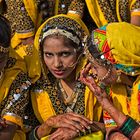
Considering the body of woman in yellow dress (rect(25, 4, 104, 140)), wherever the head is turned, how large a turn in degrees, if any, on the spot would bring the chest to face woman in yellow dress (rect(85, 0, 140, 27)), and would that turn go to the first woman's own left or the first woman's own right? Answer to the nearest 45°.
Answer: approximately 135° to the first woman's own left

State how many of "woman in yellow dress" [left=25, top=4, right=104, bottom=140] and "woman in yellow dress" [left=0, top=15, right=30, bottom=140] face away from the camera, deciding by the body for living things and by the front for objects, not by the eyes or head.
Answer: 0

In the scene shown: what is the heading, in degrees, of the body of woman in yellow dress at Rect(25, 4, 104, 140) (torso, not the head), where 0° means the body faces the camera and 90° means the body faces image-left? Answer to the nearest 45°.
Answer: approximately 0°

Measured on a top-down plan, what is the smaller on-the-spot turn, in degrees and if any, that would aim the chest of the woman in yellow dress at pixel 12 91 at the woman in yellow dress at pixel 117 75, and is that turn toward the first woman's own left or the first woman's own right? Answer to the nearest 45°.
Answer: approximately 135° to the first woman's own left
